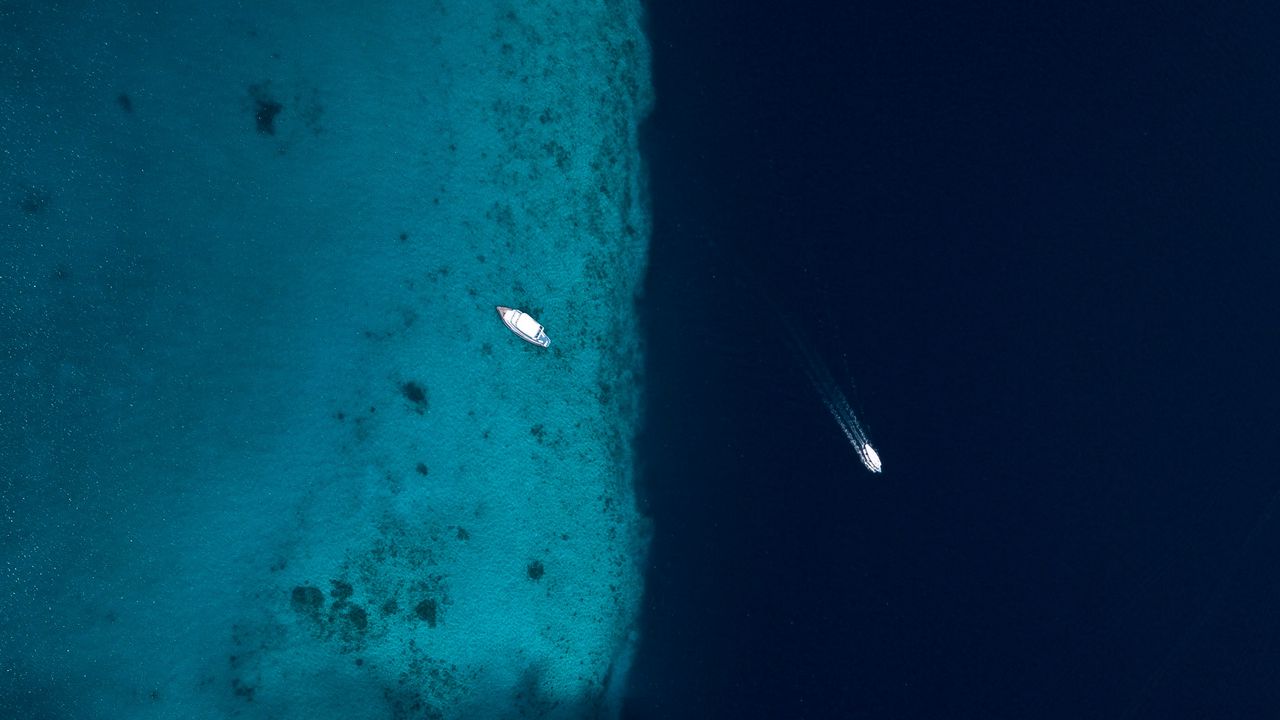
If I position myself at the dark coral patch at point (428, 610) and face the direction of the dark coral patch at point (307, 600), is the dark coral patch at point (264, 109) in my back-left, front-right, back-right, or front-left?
front-right

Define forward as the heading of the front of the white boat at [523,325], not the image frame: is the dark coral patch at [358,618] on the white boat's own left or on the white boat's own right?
on the white boat's own left

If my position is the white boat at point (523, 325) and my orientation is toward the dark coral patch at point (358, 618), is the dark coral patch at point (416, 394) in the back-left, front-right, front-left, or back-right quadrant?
front-right

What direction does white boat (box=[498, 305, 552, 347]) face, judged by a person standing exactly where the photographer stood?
facing away from the viewer and to the left of the viewer

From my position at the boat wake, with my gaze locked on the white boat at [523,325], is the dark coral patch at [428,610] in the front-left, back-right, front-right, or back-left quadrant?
front-left

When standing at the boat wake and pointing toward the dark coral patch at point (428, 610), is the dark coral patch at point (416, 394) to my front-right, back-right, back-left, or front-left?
front-right

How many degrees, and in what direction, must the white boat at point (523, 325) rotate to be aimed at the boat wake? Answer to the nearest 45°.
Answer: approximately 135° to its right

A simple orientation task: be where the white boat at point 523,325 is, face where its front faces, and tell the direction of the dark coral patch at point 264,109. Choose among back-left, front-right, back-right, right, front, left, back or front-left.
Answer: front-left

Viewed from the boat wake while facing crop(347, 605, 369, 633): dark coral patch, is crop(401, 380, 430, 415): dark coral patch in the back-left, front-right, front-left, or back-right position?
front-right

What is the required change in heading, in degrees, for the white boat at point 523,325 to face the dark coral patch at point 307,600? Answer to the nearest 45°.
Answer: approximately 135° to its left

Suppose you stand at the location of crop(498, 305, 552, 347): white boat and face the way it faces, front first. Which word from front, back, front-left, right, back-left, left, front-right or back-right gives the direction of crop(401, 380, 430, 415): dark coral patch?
left
